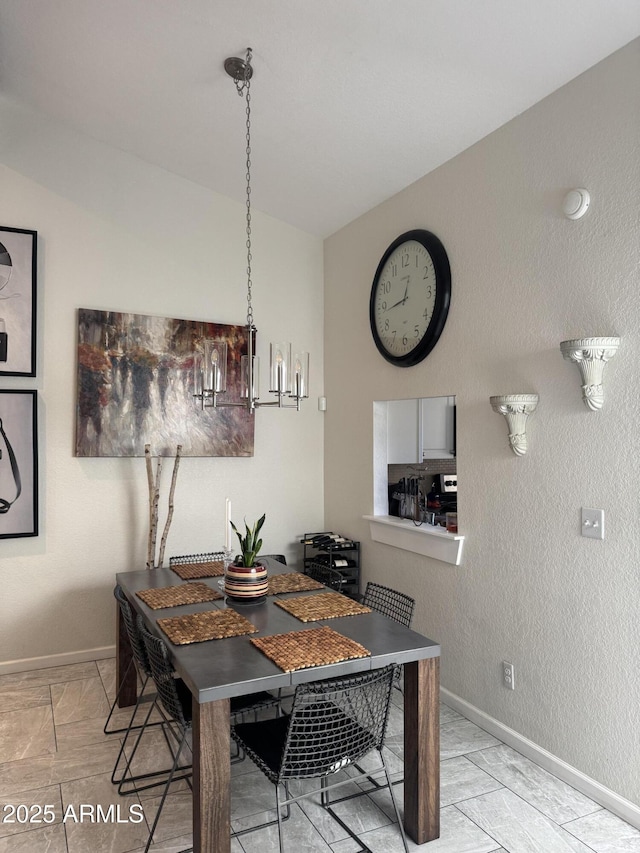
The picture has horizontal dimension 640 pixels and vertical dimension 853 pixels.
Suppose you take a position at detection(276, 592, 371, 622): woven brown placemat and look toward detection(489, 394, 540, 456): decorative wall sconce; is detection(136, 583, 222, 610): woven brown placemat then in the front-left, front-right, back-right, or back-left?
back-left

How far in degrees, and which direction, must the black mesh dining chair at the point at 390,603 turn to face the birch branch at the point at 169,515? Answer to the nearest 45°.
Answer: approximately 90° to its right

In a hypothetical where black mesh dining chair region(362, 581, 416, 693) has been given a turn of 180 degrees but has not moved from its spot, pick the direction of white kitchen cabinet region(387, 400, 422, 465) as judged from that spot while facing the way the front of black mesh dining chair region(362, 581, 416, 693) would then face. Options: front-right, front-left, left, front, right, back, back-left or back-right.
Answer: front-left

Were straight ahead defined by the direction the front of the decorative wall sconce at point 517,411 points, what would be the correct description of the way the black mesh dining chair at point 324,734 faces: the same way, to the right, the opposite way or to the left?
to the right

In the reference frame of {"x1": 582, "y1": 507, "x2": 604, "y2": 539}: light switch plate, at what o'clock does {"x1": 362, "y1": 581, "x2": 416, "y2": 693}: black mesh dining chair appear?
The black mesh dining chair is roughly at 2 o'clock from the light switch plate.

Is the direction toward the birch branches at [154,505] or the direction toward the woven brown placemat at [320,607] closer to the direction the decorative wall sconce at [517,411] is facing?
the woven brown placemat

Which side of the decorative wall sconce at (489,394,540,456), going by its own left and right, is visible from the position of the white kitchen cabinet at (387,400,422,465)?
right

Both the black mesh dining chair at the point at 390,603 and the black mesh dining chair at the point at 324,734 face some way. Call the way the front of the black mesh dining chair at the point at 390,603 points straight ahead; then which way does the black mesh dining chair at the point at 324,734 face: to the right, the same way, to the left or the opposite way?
to the right

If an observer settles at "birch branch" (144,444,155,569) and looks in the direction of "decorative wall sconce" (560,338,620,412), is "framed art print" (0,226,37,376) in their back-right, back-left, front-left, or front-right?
back-right
